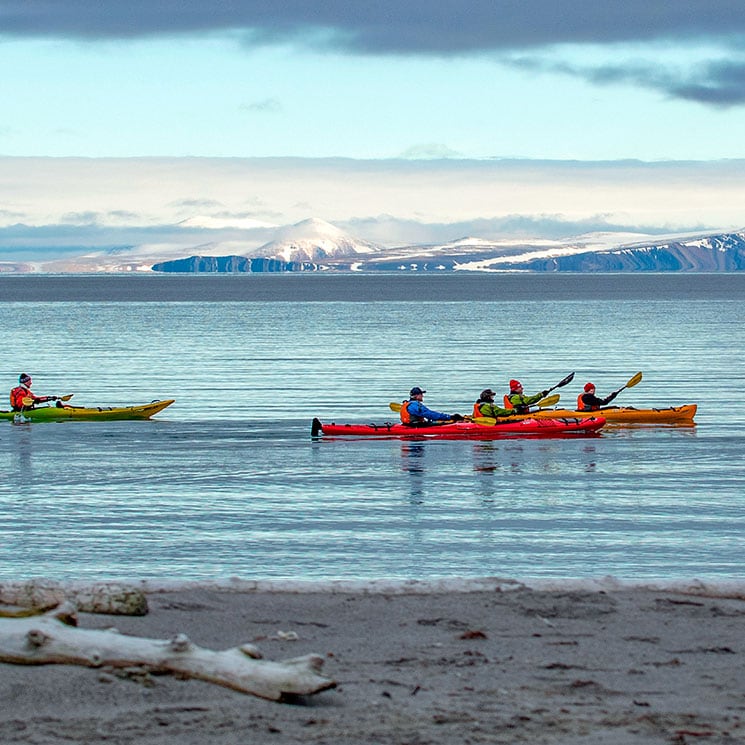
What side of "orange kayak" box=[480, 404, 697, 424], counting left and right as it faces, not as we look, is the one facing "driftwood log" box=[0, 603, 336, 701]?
right

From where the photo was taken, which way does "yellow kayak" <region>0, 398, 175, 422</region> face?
to the viewer's right

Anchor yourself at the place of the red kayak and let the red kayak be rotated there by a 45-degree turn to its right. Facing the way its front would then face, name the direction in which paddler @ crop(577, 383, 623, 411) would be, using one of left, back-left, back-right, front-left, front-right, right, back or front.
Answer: left

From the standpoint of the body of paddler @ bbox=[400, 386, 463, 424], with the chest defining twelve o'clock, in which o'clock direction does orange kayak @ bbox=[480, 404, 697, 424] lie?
The orange kayak is roughly at 11 o'clock from the paddler.

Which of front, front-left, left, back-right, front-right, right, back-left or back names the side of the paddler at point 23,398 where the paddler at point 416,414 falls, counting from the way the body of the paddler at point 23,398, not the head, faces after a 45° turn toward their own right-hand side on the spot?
front

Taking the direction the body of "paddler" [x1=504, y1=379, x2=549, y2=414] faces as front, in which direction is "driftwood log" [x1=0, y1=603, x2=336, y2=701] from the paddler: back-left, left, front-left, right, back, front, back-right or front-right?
right

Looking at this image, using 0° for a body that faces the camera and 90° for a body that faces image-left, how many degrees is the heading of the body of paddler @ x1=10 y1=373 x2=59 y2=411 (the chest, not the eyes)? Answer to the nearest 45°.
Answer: approximately 270°

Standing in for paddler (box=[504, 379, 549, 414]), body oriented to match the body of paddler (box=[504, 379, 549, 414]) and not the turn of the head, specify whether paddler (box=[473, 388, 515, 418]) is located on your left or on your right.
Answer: on your right

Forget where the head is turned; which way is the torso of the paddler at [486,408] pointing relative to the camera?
to the viewer's right

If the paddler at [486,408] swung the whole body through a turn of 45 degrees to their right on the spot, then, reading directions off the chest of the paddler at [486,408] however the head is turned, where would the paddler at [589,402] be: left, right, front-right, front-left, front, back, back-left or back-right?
left

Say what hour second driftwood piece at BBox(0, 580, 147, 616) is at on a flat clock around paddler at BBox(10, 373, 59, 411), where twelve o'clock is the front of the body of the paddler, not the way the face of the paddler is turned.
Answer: The second driftwood piece is roughly at 3 o'clock from the paddler.

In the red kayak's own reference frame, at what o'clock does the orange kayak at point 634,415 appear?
The orange kayak is roughly at 11 o'clock from the red kayak.
